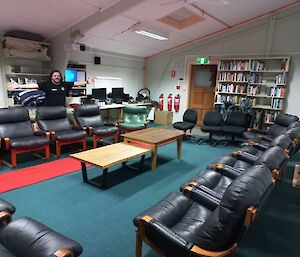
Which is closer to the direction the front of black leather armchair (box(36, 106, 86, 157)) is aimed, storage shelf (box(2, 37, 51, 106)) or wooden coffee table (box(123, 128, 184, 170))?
the wooden coffee table

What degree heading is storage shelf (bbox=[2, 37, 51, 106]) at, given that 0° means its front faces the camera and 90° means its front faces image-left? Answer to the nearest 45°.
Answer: approximately 315°

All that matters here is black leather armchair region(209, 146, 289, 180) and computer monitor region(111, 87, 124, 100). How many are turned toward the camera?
1

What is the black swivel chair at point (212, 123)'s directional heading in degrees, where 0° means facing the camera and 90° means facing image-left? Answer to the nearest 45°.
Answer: approximately 45°

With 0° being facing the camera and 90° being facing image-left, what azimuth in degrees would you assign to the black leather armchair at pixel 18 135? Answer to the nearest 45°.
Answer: approximately 315°

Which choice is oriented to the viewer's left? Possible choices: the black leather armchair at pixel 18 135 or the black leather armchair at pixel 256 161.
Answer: the black leather armchair at pixel 256 161

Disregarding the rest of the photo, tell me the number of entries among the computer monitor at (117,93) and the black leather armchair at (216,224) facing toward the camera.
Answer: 1

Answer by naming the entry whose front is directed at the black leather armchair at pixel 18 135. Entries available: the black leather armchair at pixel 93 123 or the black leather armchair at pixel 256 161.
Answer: the black leather armchair at pixel 256 161

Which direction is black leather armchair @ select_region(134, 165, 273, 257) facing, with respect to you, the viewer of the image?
facing away from the viewer and to the left of the viewer
